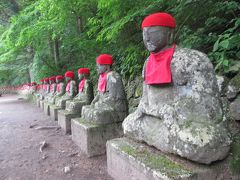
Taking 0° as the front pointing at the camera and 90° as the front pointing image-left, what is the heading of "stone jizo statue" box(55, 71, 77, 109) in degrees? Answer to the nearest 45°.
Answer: approximately 90°

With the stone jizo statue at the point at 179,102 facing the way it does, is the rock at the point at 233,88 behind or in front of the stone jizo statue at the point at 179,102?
behind

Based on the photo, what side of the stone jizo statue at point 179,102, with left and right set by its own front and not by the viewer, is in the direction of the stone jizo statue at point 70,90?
right

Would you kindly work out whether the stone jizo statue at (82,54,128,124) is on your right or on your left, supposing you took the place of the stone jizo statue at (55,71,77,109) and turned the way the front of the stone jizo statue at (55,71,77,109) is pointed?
on your left

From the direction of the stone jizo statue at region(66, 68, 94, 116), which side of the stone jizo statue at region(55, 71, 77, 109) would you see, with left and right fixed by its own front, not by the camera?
left

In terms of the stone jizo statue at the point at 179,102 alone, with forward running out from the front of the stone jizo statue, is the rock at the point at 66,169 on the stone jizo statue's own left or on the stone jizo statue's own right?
on the stone jizo statue's own right

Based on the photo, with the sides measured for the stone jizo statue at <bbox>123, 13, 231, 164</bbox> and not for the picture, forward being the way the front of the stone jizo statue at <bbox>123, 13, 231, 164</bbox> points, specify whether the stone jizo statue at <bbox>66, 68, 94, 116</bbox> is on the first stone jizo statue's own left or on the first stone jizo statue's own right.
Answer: on the first stone jizo statue's own right
